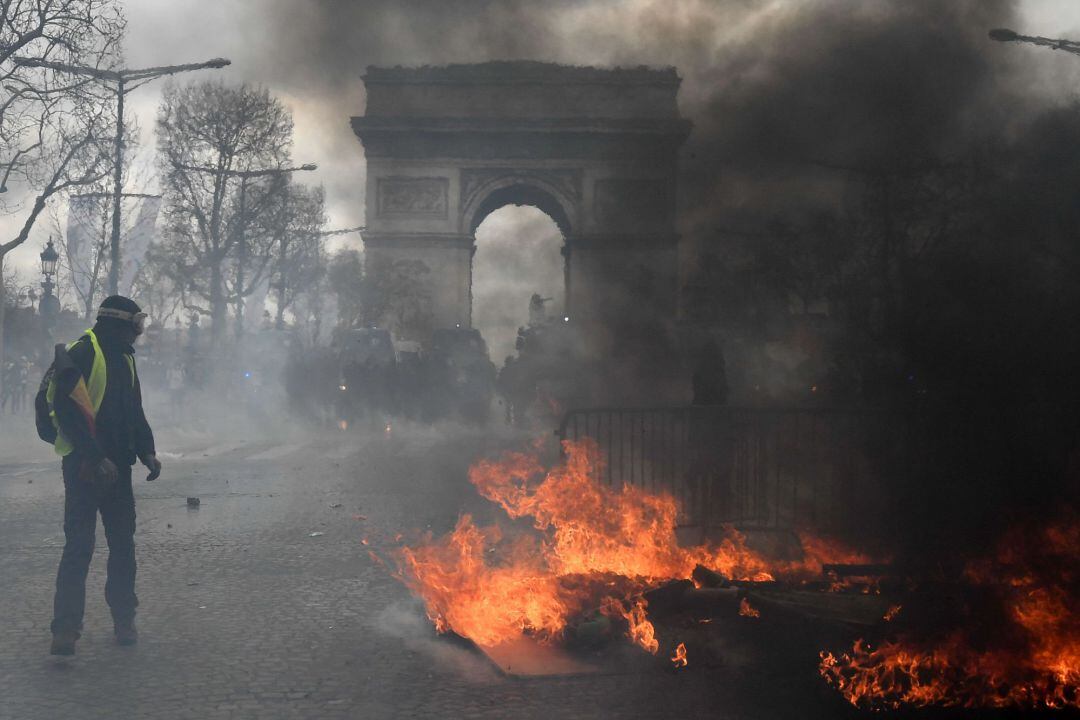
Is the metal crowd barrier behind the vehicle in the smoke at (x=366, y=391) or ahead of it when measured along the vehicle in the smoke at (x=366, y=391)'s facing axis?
ahead

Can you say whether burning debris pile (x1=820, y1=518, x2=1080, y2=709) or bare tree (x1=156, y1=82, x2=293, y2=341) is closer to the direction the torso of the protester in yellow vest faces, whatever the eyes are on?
the burning debris pile

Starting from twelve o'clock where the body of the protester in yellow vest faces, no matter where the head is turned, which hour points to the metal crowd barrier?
The metal crowd barrier is roughly at 10 o'clock from the protester in yellow vest.

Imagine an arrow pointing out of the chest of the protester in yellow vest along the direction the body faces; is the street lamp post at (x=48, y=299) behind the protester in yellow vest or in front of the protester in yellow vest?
behind

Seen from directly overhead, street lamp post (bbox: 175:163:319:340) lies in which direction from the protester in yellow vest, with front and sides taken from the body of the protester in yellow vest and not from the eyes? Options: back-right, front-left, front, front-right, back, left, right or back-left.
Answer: back-left

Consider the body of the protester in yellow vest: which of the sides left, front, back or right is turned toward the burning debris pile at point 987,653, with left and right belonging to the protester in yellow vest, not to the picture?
front

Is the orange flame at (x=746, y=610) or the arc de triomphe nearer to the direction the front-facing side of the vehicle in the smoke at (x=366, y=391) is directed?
the orange flame

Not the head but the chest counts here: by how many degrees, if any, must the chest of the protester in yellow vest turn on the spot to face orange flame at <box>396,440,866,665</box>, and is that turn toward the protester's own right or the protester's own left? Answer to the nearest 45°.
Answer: approximately 45° to the protester's own left

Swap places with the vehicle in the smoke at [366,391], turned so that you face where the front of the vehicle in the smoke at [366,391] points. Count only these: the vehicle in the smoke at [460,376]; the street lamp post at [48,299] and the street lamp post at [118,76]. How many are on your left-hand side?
1

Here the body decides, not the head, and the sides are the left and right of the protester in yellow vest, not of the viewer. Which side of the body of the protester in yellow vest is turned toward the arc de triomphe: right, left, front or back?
left

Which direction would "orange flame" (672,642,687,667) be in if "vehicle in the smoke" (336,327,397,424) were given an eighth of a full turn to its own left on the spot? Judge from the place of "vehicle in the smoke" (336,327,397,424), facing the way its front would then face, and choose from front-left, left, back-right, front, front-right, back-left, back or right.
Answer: front-right

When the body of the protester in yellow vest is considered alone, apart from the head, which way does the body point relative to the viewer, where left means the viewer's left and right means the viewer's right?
facing the viewer and to the right of the viewer

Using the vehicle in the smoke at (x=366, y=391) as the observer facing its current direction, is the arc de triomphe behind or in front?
behind

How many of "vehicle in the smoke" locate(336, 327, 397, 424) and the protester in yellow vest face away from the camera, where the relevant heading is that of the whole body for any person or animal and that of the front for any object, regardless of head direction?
0
